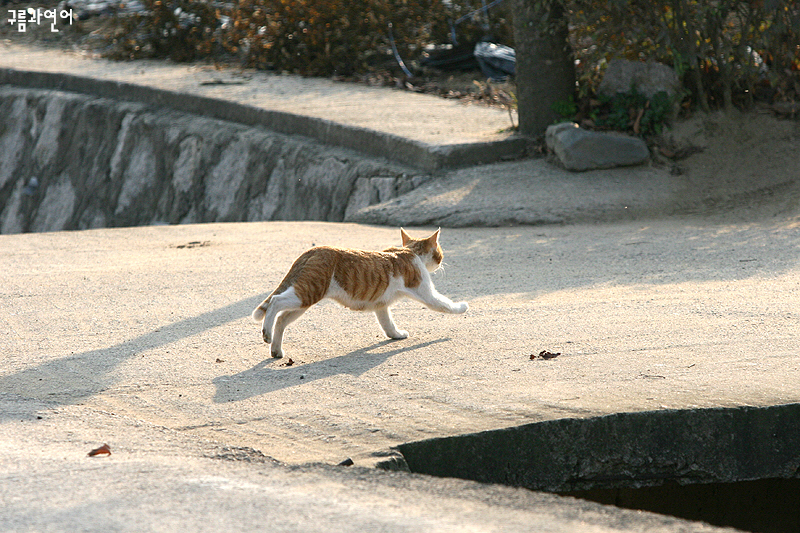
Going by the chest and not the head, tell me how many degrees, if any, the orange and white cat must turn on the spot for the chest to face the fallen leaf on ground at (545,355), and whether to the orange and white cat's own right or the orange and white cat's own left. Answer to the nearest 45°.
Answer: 0° — it already faces it

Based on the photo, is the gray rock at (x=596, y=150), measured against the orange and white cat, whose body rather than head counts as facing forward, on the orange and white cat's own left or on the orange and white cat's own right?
on the orange and white cat's own left

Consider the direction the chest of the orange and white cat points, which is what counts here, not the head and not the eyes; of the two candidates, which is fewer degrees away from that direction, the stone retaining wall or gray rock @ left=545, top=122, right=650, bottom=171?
the gray rock

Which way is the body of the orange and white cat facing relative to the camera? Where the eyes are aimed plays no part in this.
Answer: to the viewer's right

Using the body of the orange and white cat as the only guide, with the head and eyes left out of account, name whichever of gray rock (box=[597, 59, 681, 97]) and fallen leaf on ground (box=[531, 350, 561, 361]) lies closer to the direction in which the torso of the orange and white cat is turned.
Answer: the fallen leaf on ground

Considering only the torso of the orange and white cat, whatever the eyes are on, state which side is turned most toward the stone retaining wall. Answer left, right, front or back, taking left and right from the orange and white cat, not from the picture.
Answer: left

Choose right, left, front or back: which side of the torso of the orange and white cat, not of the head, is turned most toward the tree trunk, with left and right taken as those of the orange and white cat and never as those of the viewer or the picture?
left

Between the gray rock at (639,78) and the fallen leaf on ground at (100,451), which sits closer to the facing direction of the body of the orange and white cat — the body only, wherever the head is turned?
the gray rock

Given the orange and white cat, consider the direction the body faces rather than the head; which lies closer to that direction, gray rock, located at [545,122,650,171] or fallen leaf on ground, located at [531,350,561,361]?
the fallen leaf on ground

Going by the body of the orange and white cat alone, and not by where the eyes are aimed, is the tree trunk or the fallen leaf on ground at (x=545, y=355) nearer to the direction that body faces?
the fallen leaf on ground
